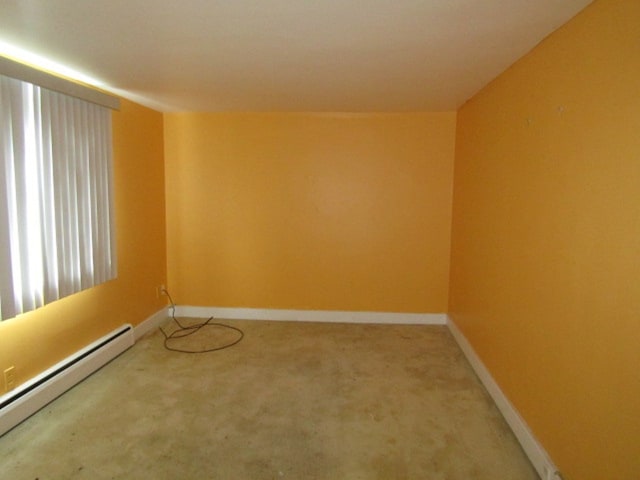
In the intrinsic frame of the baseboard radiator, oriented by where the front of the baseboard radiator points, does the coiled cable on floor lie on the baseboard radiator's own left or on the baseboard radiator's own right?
on the baseboard radiator's own left

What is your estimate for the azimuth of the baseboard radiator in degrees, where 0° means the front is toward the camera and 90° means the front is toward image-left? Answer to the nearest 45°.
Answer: approximately 315°
